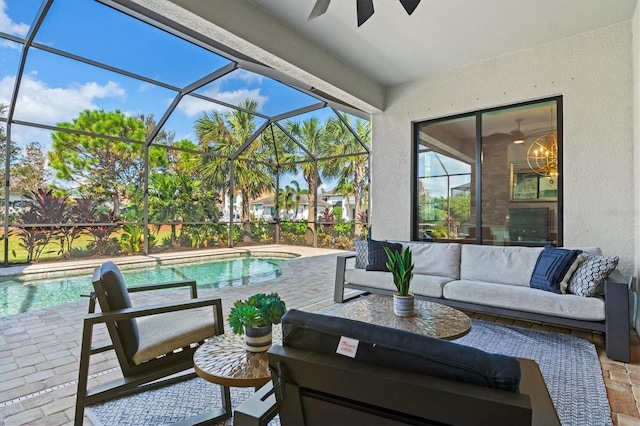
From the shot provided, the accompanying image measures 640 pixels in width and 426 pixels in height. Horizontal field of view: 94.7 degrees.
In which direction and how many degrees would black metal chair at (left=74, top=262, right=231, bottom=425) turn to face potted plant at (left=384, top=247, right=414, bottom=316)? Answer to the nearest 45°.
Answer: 0° — it already faces it

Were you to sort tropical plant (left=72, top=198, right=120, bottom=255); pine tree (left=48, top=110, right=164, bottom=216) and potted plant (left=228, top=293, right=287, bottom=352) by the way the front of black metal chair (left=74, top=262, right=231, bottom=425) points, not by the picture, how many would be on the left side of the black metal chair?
2

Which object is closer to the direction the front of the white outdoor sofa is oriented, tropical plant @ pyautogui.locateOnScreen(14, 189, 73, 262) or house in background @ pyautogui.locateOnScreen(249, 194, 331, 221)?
the tropical plant

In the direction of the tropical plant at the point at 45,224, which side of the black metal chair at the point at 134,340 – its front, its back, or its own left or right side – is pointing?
left

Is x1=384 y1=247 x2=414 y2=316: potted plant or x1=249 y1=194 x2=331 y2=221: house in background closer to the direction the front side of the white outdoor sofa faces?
the potted plant

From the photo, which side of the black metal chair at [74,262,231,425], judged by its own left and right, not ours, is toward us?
right

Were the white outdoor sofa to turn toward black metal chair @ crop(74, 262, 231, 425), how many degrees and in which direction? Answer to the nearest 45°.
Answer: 0° — it already faces it

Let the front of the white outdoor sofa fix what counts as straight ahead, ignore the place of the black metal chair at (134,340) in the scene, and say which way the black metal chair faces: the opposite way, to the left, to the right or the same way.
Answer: the opposite way

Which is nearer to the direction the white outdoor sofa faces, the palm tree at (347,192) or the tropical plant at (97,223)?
the tropical plant

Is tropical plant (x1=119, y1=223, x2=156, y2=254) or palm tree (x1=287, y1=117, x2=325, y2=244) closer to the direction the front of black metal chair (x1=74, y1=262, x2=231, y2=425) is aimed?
the palm tree

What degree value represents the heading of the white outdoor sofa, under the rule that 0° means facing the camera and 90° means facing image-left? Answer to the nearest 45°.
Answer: approximately 45°

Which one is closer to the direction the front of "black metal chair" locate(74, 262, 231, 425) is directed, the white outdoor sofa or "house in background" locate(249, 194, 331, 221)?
the white outdoor sofa
